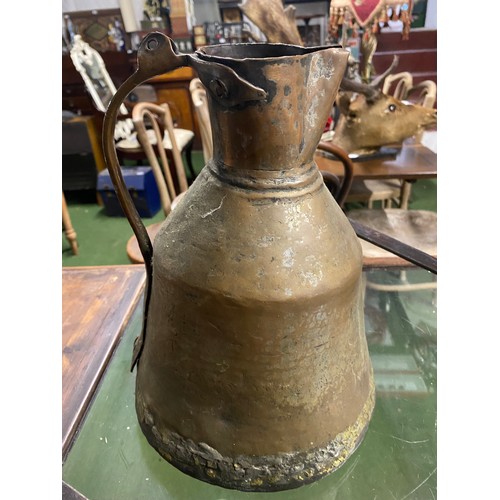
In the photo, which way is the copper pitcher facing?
to the viewer's right

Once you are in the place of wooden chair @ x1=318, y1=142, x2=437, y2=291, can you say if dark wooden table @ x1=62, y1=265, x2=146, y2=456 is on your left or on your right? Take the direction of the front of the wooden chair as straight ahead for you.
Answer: on your right

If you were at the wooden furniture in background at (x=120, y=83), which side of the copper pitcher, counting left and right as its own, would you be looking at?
left

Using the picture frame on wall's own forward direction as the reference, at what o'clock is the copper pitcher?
The copper pitcher is roughly at 12 o'clock from the picture frame on wall.

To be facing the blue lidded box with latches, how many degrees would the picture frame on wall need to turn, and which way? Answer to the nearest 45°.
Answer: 0° — it already faces it

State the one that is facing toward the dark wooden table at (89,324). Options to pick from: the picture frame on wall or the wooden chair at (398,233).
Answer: the picture frame on wall
